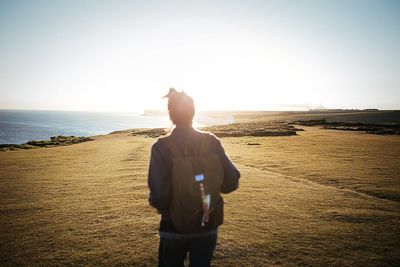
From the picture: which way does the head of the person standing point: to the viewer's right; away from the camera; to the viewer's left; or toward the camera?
away from the camera

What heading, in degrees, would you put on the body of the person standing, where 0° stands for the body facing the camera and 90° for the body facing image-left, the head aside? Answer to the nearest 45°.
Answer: approximately 180°
